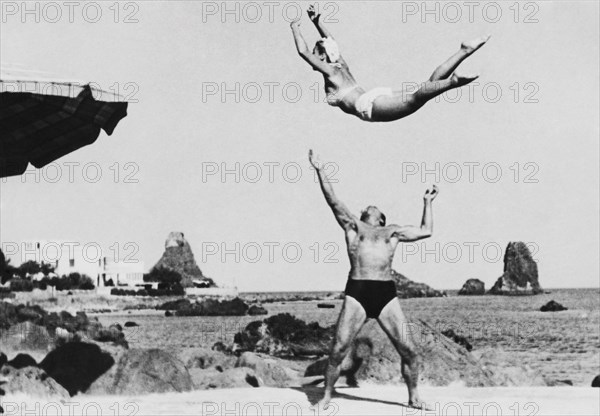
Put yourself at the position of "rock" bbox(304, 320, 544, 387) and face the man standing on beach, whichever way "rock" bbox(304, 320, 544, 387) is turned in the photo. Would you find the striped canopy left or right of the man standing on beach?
right

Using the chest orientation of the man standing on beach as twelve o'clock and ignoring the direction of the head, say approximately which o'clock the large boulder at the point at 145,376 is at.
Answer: The large boulder is roughly at 4 o'clock from the man standing on beach.

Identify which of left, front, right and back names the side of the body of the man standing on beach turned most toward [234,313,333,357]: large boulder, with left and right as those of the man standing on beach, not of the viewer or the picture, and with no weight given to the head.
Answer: back

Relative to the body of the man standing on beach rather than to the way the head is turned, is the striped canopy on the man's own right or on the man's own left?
on the man's own right

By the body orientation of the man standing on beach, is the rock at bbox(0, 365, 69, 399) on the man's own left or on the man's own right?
on the man's own right

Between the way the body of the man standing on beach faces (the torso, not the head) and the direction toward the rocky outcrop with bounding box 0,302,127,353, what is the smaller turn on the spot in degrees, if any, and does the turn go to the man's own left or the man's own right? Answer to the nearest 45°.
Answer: approximately 135° to the man's own right

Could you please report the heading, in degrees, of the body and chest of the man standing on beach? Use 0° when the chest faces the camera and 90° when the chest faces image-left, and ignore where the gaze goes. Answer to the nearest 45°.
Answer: approximately 0°

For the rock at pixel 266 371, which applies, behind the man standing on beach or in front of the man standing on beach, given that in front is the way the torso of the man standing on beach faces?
behind

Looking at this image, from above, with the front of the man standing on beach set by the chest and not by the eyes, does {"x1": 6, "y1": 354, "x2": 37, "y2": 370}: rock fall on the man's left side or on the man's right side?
on the man's right side

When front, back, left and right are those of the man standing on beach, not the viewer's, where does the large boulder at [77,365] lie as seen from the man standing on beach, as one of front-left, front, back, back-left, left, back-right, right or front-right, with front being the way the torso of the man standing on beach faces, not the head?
back-right
